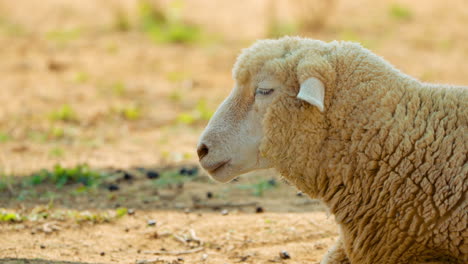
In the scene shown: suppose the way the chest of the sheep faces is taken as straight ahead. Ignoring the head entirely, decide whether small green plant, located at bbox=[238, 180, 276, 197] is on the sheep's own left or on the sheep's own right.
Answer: on the sheep's own right

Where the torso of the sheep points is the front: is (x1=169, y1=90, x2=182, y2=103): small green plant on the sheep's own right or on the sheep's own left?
on the sheep's own right

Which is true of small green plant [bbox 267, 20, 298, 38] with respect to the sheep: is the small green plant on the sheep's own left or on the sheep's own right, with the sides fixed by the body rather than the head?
on the sheep's own right

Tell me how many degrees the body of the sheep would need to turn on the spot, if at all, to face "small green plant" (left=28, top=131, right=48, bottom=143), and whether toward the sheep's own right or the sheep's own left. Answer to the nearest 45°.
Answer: approximately 45° to the sheep's own right

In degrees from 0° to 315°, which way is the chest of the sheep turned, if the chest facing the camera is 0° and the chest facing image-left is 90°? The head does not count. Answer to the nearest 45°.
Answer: approximately 90°

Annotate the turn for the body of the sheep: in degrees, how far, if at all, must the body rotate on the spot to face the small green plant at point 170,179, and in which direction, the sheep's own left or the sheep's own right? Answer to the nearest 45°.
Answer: approximately 45° to the sheep's own right

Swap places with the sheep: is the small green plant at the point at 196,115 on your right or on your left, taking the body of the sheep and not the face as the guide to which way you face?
on your right

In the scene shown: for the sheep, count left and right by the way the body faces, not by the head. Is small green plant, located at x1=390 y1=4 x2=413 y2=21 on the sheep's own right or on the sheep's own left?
on the sheep's own right

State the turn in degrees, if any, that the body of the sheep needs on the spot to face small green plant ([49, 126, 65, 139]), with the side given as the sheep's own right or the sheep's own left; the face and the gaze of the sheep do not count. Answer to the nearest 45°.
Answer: approximately 45° to the sheep's own right

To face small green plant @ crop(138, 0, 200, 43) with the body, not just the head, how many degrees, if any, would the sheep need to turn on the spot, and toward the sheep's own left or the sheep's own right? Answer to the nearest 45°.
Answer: approximately 45° to the sheep's own right

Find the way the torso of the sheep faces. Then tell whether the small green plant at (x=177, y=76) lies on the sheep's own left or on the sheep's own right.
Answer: on the sheep's own right

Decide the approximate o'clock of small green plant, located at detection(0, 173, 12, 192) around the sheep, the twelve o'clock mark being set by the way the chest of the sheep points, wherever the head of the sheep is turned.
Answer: The small green plant is roughly at 1 o'clock from the sheep.
